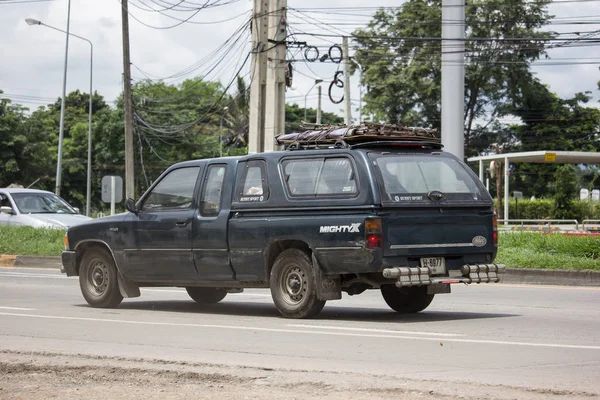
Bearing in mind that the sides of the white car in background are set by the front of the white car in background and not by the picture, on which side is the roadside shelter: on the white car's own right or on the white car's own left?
on the white car's own left

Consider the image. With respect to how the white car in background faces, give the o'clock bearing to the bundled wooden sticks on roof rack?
The bundled wooden sticks on roof rack is roughly at 1 o'clock from the white car in background.

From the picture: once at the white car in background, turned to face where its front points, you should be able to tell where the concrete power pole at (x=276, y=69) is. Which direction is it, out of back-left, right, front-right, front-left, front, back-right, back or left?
front-left

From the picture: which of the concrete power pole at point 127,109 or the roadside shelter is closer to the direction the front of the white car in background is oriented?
the roadside shelter

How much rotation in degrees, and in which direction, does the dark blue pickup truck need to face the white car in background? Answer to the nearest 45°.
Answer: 0° — it already faces it

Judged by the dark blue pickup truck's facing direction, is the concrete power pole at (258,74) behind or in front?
in front

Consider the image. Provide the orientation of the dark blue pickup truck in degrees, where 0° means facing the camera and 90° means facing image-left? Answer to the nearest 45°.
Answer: approximately 135°

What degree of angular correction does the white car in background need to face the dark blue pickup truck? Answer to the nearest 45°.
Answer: approximately 45° to its right

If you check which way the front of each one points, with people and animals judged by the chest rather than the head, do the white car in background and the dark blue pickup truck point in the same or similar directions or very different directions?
very different directions

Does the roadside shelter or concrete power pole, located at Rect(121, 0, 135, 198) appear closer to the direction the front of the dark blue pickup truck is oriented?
the concrete power pole

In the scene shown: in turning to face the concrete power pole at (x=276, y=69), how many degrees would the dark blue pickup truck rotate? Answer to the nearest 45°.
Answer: approximately 45° to its right

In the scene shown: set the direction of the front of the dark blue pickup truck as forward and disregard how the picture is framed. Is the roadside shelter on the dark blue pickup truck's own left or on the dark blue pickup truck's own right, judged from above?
on the dark blue pickup truck's own right

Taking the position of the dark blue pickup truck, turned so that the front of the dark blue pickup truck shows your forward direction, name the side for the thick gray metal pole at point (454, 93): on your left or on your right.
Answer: on your right

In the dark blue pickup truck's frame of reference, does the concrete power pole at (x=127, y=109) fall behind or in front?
in front

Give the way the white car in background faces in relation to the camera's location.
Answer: facing the viewer and to the right of the viewer

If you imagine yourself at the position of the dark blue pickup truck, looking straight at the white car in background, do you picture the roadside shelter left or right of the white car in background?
right
